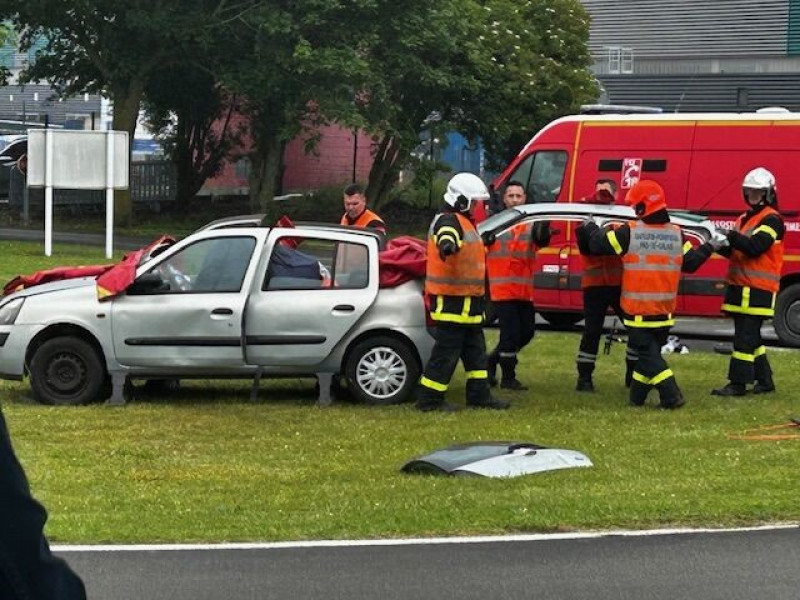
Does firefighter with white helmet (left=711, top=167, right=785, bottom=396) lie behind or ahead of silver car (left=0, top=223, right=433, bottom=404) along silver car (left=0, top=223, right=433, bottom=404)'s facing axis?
behind

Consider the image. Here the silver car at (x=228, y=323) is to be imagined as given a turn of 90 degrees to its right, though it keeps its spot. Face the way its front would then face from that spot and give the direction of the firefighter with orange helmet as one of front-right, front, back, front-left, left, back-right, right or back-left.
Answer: right

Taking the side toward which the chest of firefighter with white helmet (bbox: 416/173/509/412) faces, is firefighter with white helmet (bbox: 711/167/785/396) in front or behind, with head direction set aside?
in front

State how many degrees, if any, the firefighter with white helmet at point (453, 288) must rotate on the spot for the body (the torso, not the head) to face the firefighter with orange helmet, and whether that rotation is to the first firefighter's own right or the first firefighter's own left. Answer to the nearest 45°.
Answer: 0° — they already face them

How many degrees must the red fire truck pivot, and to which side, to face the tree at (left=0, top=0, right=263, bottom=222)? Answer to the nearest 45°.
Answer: approximately 45° to its right

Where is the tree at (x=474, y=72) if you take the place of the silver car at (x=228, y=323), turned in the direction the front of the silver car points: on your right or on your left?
on your right

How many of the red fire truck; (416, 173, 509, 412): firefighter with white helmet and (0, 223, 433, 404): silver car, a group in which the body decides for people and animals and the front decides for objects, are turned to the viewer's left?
2

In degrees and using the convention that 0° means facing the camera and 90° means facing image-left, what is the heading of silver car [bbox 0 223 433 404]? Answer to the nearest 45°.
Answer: approximately 90°

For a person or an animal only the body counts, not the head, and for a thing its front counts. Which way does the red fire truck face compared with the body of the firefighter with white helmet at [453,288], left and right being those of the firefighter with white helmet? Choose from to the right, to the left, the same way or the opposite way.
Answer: the opposite way

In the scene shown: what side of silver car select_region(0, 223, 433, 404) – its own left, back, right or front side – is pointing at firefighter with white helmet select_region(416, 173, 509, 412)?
back

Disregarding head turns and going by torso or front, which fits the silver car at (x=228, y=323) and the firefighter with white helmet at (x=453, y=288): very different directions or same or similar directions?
very different directions

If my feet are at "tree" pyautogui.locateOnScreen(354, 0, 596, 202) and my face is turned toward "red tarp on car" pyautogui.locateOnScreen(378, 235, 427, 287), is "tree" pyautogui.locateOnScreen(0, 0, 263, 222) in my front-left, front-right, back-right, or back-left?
front-right

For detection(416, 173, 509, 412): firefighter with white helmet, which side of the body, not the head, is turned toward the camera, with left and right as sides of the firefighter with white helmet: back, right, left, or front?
right

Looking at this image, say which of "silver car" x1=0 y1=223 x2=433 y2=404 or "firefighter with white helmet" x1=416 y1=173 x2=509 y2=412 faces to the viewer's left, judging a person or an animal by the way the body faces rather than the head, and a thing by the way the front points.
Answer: the silver car

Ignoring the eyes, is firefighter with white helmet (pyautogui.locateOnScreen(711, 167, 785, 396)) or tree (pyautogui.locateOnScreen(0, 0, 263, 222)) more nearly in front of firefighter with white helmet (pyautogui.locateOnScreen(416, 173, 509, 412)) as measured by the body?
the firefighter with white helmet

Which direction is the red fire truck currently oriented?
to the viewer's left
